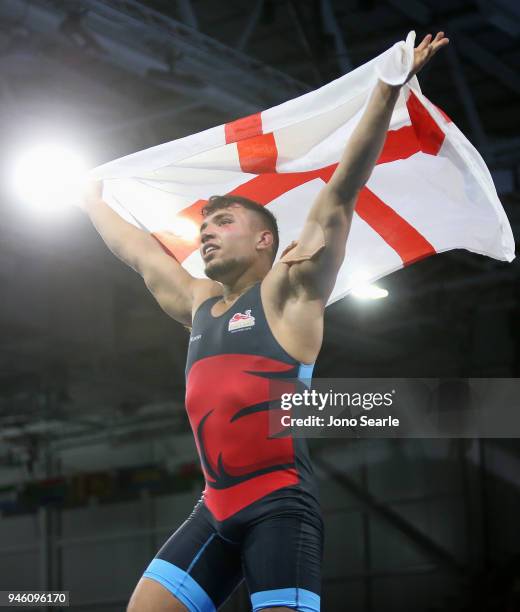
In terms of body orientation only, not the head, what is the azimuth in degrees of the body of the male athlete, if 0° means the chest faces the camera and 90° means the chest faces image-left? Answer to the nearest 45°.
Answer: approximately 45°
